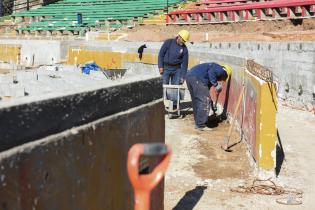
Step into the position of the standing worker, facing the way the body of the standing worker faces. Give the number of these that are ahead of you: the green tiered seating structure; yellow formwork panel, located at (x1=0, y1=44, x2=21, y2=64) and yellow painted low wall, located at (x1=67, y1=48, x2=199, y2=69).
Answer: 0

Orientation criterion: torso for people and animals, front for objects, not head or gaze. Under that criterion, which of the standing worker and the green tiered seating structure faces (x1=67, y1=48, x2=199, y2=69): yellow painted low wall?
the green tiered seating structure

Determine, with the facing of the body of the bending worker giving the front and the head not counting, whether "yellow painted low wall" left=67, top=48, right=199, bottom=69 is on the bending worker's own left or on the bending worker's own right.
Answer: on the bending worker's own left

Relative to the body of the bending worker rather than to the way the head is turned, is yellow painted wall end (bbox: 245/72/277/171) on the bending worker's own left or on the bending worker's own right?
on the bending worker's own right

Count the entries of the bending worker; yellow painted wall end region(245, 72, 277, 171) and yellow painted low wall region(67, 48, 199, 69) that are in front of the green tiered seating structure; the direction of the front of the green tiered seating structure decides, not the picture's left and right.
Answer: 3

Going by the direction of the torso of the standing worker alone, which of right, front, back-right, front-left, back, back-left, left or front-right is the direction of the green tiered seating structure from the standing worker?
back-left

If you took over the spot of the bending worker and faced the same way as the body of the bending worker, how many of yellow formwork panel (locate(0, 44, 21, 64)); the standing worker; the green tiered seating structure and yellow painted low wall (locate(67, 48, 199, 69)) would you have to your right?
0

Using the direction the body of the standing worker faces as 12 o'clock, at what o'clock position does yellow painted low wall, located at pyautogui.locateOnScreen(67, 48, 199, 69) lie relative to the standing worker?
The yellow painted low wall is roughly at 7 o'clock from the standing worker.

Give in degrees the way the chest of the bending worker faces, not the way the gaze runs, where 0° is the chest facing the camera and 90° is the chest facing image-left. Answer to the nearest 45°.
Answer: approximately 270°

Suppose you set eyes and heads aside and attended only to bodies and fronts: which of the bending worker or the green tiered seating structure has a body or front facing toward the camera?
the green tiered seating structure

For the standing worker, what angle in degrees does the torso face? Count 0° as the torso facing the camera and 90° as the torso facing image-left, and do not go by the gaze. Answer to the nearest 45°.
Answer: approximately 315°

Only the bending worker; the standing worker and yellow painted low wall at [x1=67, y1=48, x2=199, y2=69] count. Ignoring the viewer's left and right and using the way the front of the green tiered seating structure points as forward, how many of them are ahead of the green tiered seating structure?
3

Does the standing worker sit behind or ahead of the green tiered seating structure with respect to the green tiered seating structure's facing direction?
ahead

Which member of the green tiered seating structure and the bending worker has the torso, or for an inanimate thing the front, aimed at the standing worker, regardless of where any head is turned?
the green tiered seating structure

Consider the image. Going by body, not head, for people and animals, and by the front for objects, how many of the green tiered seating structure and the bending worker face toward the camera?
1

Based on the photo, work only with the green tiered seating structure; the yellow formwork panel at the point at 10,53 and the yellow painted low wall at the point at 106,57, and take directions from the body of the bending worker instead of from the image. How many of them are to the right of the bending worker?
0

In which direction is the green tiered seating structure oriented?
toward the camera

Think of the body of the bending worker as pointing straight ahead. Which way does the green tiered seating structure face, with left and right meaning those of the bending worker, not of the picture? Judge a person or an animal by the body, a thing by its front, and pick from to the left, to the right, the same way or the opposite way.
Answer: to the right

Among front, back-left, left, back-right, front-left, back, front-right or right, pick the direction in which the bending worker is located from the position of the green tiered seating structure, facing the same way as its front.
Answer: front
